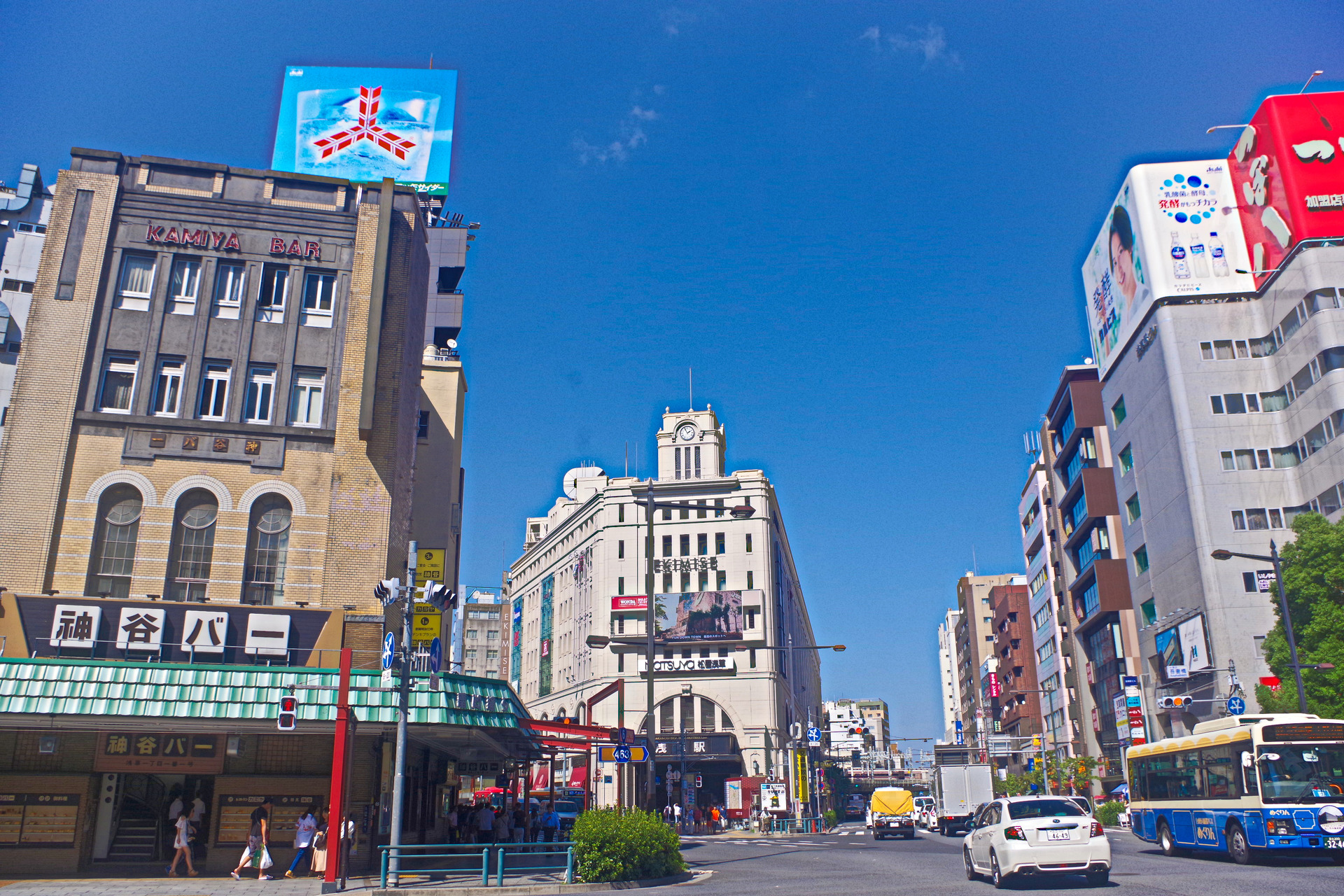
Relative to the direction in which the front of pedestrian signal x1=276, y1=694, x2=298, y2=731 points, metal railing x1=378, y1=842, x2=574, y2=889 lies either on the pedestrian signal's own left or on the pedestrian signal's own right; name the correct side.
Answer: on the pedestrian signal's own left

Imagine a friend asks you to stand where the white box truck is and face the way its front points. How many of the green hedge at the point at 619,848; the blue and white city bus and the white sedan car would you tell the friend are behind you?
3

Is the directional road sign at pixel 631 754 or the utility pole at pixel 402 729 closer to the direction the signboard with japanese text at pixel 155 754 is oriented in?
the utility pole

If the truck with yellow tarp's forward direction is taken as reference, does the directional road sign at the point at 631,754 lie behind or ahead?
behind

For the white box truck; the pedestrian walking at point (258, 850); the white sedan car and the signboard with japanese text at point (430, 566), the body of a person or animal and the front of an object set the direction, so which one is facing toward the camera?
the signboard with japanese text

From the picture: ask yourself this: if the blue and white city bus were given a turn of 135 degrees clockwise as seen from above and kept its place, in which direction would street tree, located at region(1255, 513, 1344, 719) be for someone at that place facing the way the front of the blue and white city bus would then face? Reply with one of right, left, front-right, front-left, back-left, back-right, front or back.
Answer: right

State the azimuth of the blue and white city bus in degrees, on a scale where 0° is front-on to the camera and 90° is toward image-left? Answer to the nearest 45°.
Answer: approximately 315°
